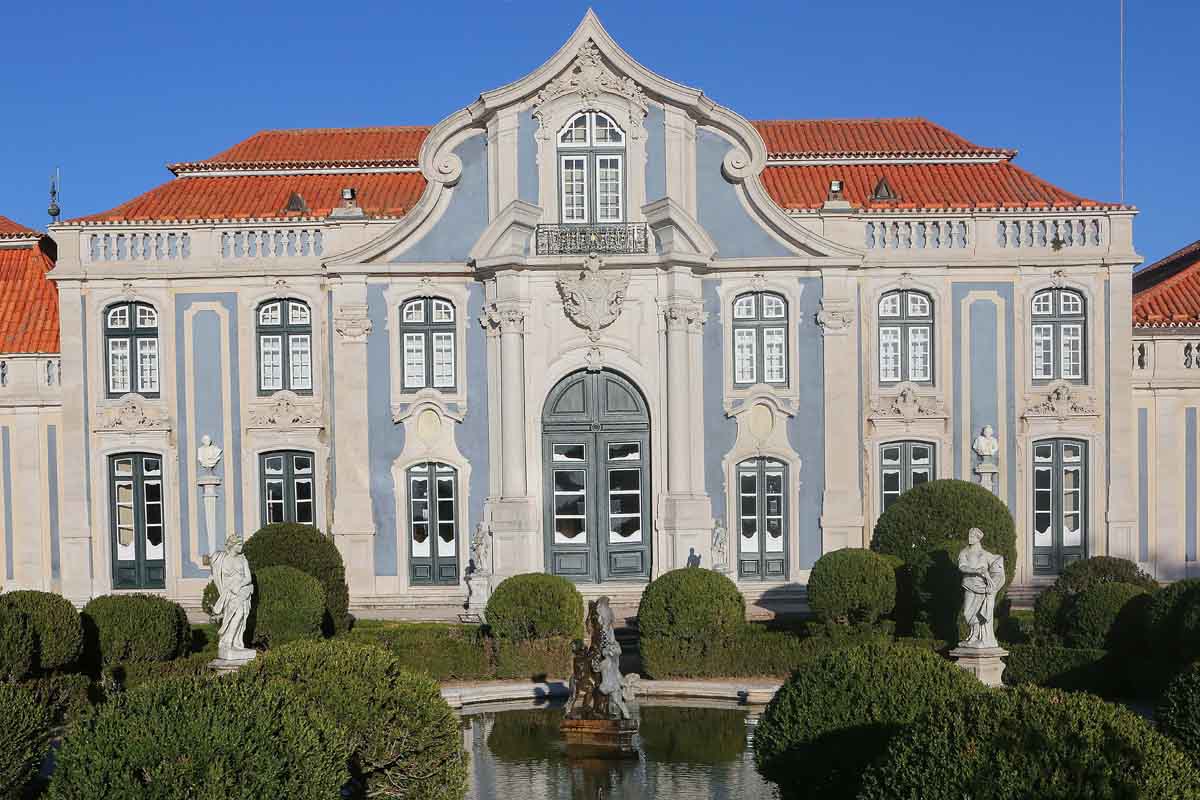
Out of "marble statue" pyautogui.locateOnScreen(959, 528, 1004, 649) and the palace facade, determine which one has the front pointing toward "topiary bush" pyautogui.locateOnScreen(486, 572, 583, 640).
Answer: the palace facade

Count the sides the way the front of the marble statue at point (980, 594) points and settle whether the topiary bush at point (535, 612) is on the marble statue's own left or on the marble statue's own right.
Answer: on the marble statue's own right

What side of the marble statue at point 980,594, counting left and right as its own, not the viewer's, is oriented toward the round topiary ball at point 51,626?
right

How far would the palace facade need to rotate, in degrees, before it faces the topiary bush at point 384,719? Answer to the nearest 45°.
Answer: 0° — it already faces it

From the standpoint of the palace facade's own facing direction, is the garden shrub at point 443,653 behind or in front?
in front

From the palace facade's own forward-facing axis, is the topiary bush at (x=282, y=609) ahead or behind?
ahead

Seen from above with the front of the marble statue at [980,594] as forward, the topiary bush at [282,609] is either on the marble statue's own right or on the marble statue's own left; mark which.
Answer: on the marble statue's own right

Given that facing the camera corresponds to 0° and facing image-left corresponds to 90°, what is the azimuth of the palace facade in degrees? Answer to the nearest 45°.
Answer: approximately 0°

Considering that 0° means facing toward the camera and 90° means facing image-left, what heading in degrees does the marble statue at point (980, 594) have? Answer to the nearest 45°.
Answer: approximately 0°
